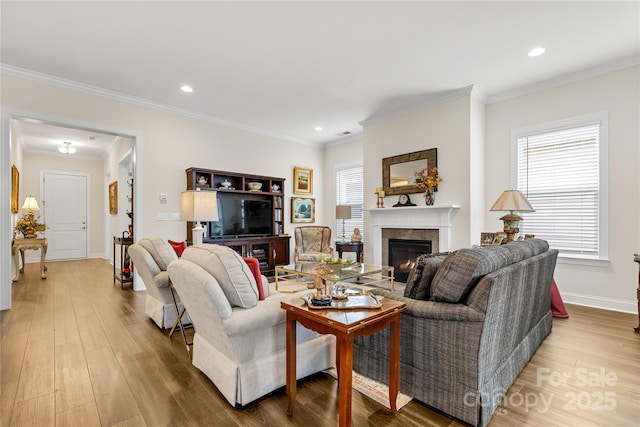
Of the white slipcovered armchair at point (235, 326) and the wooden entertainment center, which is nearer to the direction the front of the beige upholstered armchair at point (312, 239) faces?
the white slipcovered armchair

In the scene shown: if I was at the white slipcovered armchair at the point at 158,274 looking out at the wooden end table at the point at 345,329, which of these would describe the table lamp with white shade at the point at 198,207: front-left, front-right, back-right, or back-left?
back-left

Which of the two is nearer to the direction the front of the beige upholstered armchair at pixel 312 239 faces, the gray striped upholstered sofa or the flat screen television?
the gray striped upholstered sofa

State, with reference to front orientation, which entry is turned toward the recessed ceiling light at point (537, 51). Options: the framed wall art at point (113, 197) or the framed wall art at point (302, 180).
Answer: the framed wall art at point (302, 180)

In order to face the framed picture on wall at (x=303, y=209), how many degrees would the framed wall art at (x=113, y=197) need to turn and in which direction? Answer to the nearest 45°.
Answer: approximately 135° to its left

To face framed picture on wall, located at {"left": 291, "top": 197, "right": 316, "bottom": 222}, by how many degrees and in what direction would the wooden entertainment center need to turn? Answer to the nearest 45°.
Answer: approximately 90° to its left

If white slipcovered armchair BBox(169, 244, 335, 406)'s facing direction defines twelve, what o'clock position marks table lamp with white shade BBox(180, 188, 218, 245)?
The table lamp with white shade is roughly at 10 o'clock from the white slipcovered armchair.

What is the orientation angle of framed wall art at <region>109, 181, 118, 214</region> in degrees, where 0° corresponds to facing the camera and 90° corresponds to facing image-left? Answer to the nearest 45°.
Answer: approximately 90°

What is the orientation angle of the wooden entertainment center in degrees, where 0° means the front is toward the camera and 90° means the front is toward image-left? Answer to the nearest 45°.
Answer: approximately 315°

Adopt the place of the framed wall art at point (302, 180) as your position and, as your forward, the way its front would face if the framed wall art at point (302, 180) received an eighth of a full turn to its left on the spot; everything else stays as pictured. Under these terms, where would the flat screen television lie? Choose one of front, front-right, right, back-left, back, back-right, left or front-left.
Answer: back-right

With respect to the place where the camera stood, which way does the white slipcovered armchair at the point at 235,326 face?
facing away from the viewer and to the right of the viewer

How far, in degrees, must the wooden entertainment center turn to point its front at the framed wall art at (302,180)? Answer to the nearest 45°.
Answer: approximately 90° to its left
